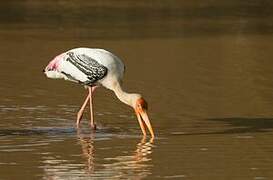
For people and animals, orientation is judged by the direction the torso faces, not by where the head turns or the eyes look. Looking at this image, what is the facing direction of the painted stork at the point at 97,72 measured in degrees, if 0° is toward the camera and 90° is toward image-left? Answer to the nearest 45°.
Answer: approximately 270°
